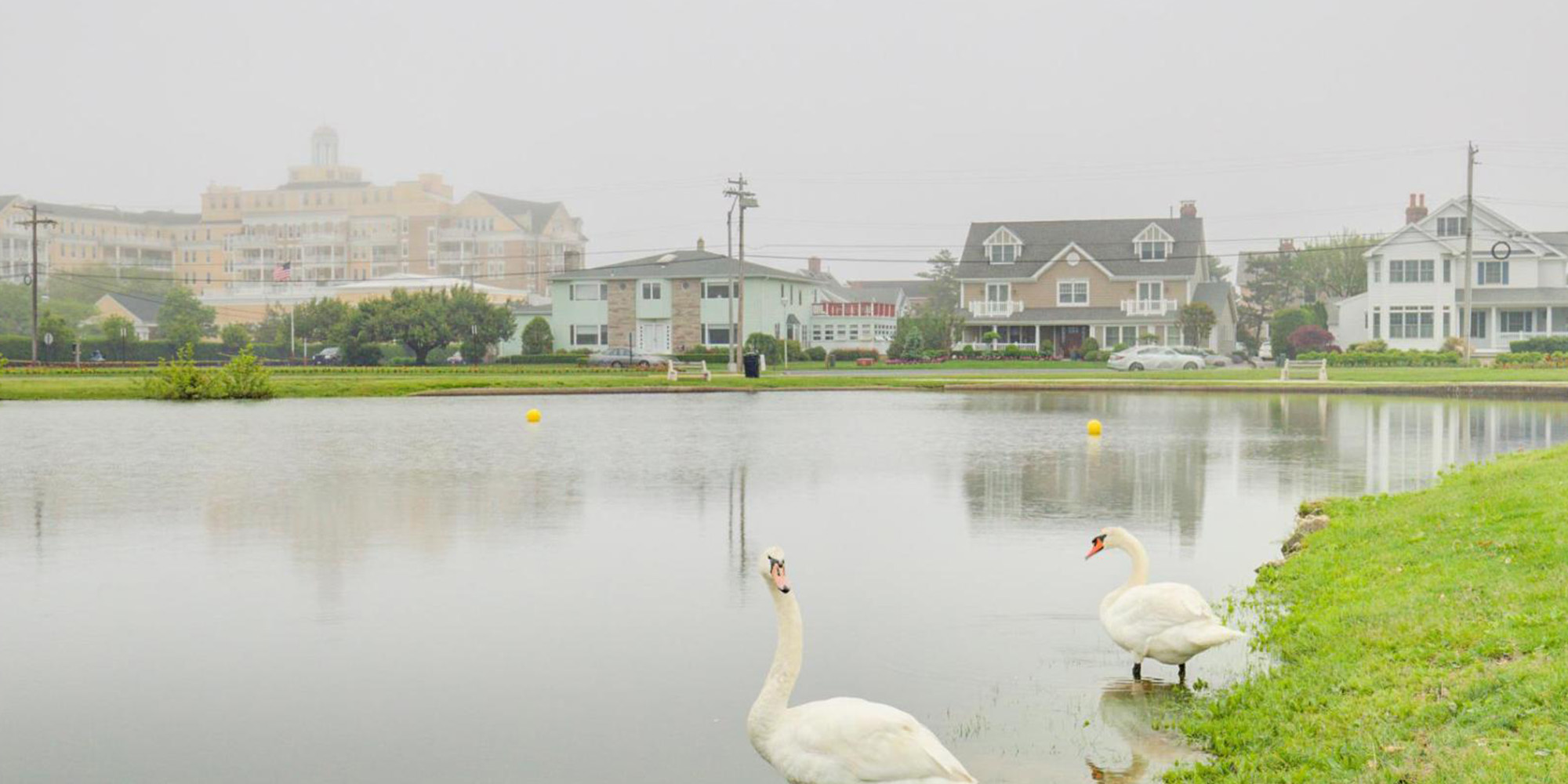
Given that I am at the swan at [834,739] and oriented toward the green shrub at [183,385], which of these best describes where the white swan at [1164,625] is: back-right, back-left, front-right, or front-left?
front-right

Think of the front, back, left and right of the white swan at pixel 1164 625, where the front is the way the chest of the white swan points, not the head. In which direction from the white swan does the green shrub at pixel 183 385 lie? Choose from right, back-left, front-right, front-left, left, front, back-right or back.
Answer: front-right

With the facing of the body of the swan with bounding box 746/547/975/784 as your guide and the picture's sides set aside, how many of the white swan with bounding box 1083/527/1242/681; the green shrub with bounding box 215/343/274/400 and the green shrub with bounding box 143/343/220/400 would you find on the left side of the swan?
0

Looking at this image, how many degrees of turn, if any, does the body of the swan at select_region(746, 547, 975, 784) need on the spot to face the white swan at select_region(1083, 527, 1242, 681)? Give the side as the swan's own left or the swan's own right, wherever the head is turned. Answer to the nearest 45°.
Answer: approximately 135° to the swan's own right

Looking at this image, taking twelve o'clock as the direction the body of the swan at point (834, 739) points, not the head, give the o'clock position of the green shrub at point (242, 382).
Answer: The green shrub is roughly at 2 o'clock from the swan.

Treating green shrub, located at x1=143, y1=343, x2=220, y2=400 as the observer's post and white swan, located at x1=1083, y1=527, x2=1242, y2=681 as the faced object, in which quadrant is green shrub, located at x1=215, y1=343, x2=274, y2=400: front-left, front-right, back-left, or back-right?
front-left

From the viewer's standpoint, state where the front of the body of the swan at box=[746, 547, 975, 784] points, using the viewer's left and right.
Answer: facing to the left of the viewer

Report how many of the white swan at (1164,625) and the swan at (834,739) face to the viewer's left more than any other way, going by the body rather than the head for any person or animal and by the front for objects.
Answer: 2

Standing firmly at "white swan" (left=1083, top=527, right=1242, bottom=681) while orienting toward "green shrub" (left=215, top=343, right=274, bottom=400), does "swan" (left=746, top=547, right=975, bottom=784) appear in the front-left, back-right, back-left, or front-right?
back-left

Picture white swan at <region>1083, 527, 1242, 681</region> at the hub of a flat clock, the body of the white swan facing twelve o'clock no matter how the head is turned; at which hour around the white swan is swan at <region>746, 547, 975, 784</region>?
The swan is roughly at 10 o'clock from the white swan.

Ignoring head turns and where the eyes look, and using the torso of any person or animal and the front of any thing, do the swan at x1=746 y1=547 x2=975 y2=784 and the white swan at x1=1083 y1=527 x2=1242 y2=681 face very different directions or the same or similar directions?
same or similar directions

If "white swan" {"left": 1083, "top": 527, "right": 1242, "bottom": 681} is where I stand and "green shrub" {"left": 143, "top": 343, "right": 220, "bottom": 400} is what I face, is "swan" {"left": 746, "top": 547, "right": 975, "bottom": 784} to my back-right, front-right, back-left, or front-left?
back-left

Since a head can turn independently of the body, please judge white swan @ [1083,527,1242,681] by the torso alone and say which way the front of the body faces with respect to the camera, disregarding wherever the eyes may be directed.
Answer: to the viewer's left

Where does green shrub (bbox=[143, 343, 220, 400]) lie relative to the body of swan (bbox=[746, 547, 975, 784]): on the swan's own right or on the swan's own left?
on the swan's own right
